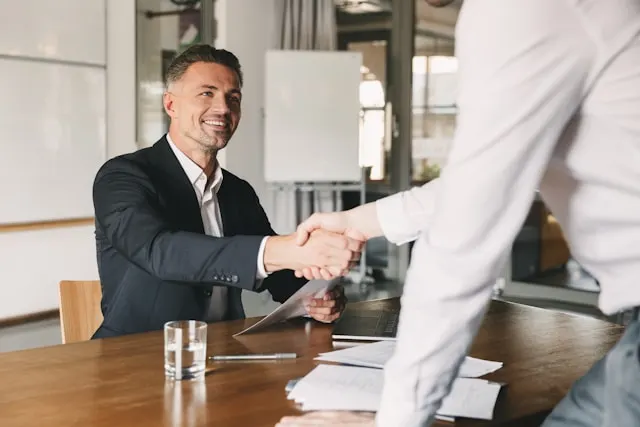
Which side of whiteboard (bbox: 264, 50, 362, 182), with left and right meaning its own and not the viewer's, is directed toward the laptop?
front

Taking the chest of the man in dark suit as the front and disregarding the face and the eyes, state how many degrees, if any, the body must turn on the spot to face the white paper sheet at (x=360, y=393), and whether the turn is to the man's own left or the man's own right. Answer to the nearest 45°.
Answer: approximately 45° to the man's own right

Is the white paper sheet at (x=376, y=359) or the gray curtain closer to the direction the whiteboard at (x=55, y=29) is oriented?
the white paper sheet

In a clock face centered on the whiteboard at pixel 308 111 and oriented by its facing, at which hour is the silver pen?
The silver pen is roughly at 12 o'clock from the whiteboard.

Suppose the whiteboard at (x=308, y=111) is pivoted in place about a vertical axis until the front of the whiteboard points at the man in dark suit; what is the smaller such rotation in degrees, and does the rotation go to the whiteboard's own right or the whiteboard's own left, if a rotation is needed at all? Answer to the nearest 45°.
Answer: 0° — it already faces them

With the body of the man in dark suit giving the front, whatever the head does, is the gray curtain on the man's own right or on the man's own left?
on the man's own left

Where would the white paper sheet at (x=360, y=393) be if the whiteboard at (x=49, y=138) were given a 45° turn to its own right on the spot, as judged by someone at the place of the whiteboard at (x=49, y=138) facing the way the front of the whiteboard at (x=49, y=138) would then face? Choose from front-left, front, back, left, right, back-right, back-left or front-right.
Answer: front

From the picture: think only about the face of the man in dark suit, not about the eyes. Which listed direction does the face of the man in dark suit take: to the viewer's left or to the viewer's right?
to the viewer's right

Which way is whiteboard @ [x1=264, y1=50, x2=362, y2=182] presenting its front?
toward the camera

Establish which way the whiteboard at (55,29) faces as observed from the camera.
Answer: facing the viewer and to the right of the viewer

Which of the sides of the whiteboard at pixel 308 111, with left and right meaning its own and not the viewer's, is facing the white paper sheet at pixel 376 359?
front

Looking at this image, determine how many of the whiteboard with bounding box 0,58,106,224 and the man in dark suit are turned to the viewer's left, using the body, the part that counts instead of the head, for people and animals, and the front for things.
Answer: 0
